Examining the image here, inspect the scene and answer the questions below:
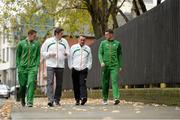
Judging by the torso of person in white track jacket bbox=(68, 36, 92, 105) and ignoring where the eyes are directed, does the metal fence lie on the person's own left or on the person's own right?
on the person's own left

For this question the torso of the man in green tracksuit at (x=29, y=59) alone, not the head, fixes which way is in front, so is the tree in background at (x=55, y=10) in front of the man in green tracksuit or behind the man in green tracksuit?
behind

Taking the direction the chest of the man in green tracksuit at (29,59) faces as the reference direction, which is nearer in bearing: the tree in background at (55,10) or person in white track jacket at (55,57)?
the person in white track jacket

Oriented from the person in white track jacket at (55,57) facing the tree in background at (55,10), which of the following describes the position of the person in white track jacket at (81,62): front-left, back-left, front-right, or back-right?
front-right

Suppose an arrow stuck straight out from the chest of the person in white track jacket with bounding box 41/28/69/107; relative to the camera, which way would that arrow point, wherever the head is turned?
toward the camera

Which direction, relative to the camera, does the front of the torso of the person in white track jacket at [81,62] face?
toward the camera

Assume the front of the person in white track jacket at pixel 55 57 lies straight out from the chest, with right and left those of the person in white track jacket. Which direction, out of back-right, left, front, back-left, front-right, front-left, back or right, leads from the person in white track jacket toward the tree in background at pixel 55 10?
back

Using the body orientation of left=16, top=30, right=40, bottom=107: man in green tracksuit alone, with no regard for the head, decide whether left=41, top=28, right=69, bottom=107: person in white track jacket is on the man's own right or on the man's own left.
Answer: on the man's own left

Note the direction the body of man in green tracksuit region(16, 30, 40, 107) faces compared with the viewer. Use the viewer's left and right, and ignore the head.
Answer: facing the viewer

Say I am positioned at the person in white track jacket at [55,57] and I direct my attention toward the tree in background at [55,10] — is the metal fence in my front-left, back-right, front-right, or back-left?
front-right

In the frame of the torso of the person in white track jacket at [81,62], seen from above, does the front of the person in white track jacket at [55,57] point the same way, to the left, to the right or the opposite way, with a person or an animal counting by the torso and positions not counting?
the same way

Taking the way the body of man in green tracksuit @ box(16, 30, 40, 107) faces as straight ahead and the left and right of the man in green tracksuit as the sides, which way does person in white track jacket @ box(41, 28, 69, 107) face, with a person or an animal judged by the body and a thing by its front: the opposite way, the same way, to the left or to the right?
the same way
